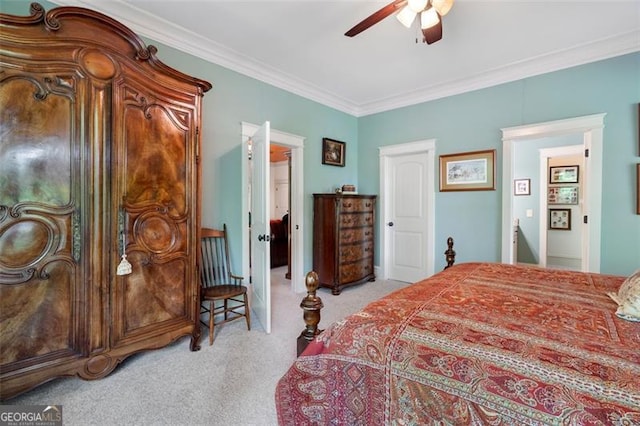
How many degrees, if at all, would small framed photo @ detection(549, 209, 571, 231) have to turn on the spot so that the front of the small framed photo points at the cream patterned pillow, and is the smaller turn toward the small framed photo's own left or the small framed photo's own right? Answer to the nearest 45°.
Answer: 0° — it already faces it

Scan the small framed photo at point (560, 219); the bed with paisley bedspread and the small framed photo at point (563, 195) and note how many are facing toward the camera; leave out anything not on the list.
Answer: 2

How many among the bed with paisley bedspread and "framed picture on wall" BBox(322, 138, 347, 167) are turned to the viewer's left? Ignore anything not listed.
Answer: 1

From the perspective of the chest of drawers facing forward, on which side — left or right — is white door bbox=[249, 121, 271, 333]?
on its right

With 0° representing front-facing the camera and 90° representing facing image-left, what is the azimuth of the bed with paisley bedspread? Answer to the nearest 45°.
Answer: approximately 90°

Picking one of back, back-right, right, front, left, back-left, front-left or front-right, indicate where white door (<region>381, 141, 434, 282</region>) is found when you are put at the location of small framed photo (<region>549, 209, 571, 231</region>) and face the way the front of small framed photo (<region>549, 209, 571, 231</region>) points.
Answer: front-right

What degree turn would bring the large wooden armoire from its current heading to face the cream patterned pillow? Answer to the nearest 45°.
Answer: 0° — it already faces it

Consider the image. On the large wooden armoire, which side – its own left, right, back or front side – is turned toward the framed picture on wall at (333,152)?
left

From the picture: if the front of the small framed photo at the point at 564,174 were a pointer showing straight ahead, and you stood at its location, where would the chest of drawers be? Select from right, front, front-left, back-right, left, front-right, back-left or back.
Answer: front-right

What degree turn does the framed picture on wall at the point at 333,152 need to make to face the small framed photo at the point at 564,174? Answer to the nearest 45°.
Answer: approximately 45° to its left

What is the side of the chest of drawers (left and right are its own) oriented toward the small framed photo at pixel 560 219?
left

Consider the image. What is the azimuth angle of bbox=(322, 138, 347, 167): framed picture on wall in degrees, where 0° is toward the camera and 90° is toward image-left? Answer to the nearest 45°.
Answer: approximately 315°

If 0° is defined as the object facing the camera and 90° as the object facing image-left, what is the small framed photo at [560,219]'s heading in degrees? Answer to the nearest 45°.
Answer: approximately 0°

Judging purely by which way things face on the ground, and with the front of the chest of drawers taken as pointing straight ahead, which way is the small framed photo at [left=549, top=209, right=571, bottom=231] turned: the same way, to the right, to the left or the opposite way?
to the right

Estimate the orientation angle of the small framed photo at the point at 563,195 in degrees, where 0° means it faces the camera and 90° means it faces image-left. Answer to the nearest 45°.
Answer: approximately 0°
